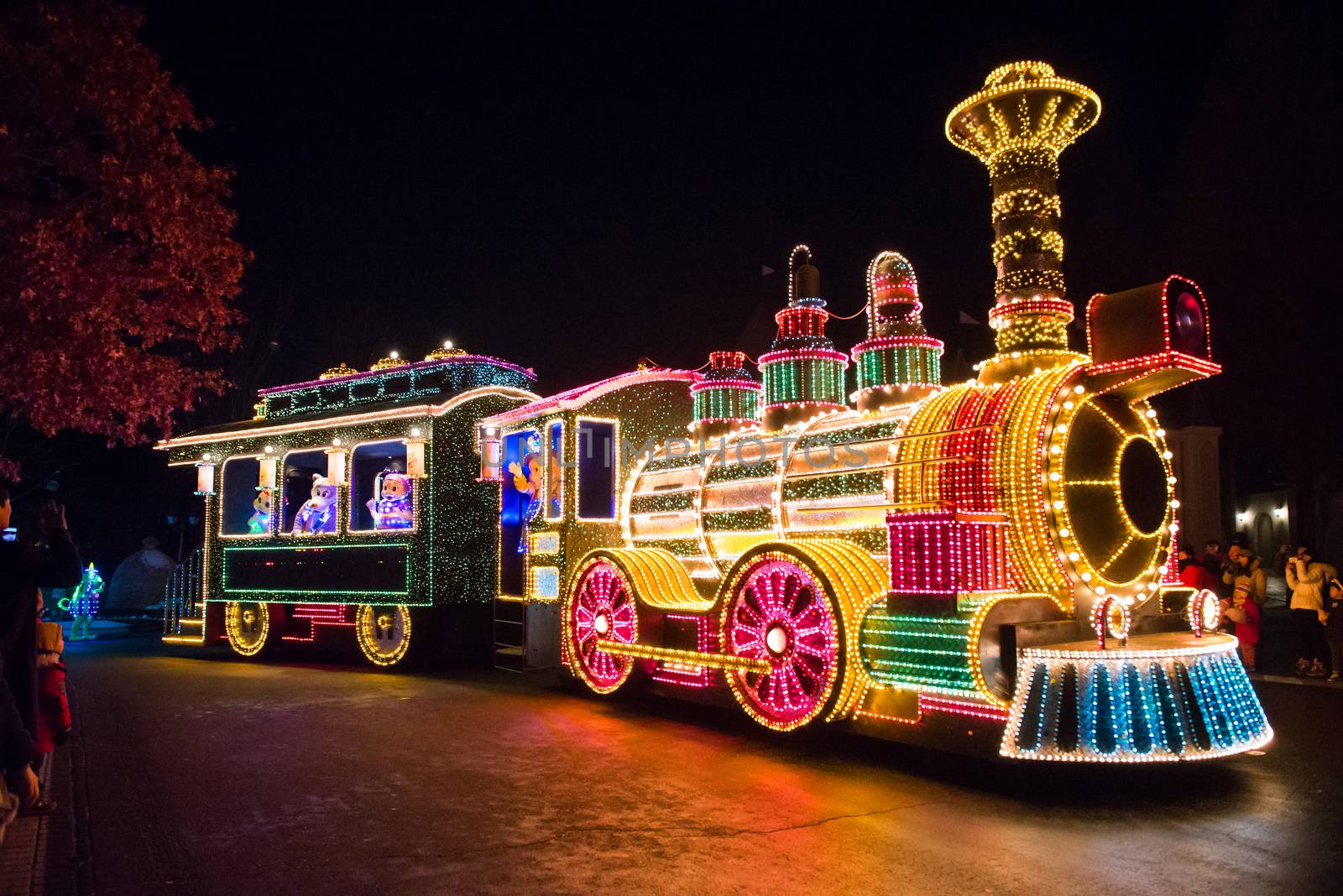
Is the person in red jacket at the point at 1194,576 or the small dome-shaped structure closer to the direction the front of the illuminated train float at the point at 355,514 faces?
the person in red jacket

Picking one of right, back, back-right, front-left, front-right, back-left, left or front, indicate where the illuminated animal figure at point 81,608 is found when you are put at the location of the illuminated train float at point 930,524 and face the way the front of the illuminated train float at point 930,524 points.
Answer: back

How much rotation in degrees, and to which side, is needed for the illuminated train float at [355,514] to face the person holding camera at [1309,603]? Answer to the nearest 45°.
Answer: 0° — it already faces them
